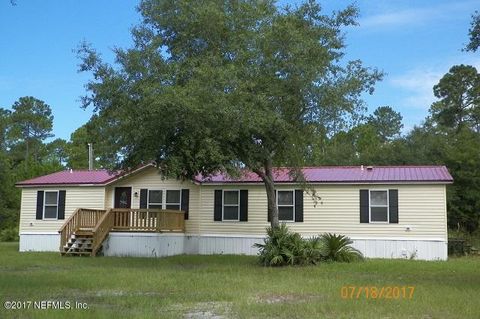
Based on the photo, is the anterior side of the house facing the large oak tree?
yes

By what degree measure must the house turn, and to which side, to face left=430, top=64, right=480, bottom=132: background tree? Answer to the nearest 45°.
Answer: approximately 135° to its left

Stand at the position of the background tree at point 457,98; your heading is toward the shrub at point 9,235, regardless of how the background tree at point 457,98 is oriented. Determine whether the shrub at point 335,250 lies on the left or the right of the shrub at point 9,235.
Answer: left

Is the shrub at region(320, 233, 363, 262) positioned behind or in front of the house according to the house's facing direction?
in front

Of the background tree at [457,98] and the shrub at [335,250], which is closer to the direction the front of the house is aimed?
the shrub

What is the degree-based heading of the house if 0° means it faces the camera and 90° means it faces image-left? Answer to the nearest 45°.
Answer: approximately 0°

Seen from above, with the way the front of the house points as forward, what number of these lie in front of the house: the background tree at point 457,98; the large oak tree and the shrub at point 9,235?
1

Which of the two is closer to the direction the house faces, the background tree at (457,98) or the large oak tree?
the large oak tree

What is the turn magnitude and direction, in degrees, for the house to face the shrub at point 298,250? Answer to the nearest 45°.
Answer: approximately 45° to its left

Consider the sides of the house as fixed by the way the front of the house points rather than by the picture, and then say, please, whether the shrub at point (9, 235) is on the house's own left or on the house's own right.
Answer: on the house's own right
